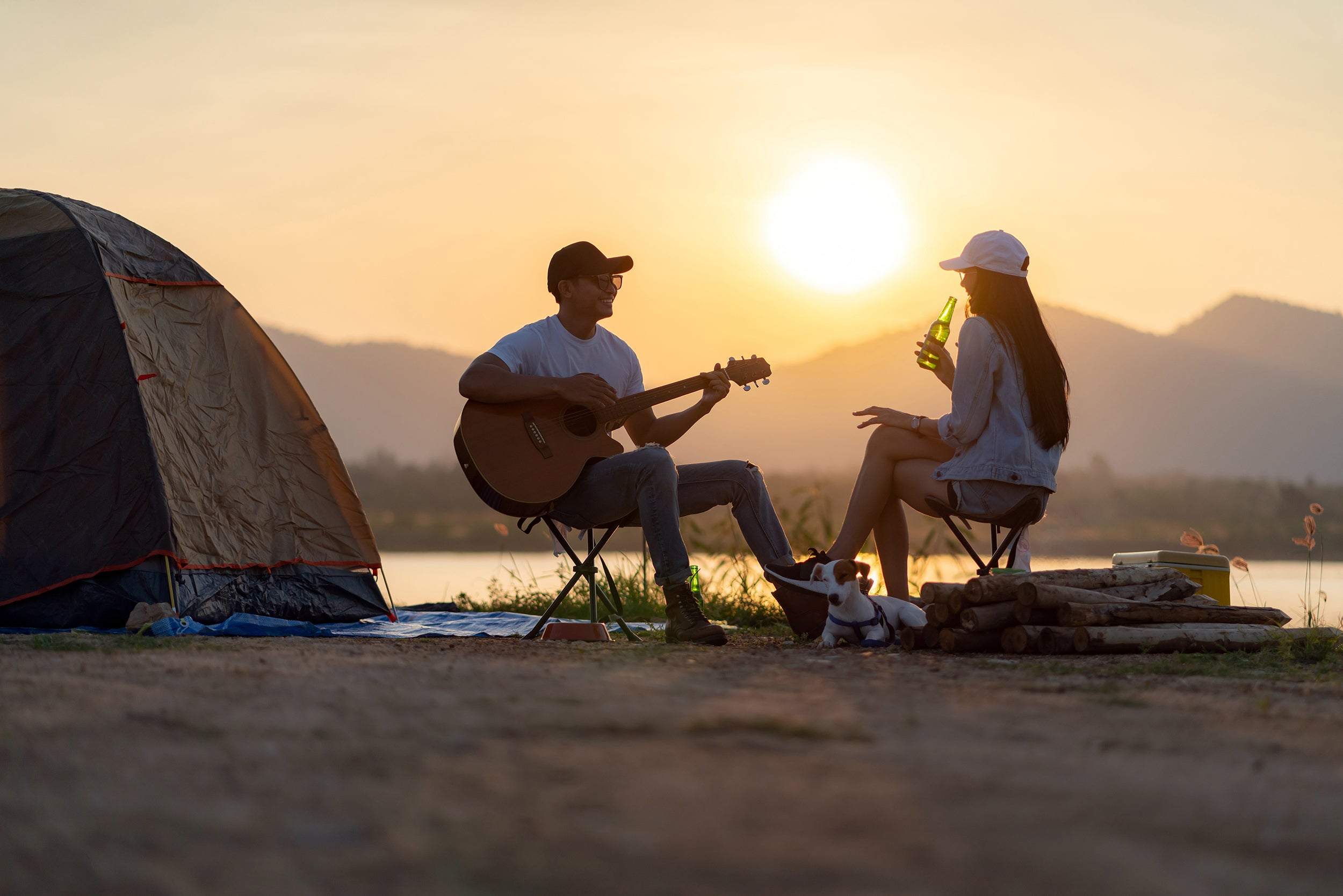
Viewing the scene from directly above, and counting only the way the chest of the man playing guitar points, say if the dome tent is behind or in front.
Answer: behind

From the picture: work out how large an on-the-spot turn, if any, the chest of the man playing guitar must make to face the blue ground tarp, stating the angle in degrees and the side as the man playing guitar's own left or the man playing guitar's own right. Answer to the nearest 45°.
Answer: approximately 180°

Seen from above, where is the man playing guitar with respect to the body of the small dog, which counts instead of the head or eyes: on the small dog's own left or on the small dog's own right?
on the small dog's own right

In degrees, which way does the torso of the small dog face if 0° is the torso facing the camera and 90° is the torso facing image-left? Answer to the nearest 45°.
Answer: approximately 45°

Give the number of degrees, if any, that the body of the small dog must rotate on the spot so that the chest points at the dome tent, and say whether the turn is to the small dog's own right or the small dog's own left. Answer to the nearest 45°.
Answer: approximately 45° to the small dog's own right

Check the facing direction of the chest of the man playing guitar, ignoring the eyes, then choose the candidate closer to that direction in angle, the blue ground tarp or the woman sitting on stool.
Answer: the woman sitting on stool

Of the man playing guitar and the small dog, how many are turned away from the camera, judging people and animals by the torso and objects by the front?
0

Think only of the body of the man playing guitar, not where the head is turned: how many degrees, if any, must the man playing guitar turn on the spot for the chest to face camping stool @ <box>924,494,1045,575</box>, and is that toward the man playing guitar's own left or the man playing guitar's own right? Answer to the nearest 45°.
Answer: approximately 45° to the man playing guitar's own left

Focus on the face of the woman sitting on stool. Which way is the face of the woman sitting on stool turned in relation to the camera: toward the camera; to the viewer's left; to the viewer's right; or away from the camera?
to the viewer's left
